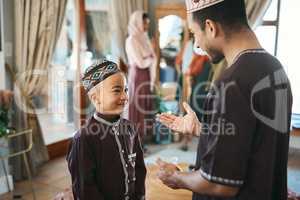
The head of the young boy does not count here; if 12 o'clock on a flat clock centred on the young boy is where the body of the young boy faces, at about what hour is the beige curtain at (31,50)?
The beige curtain is roughly at 7 o'clock from the young boy.

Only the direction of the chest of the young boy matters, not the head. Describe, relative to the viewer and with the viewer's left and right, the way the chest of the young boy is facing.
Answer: facing the viewer and to the right of the viewer

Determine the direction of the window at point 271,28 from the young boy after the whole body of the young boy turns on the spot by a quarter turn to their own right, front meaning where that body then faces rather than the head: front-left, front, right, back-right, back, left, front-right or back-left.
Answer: back

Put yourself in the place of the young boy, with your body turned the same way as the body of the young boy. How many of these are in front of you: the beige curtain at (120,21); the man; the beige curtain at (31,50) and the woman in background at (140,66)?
1

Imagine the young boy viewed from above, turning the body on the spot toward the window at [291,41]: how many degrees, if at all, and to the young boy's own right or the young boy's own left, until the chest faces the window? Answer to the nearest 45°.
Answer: approximately 90° to the young boy's own left

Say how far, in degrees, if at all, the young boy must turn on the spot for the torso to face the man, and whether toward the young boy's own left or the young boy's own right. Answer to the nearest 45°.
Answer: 0° — they already face them

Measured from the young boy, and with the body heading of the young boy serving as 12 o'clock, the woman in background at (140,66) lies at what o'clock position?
The woman in background is roughly at 8 o'clock from the young boy.

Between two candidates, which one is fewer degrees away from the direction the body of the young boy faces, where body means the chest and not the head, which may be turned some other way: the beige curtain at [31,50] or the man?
the man

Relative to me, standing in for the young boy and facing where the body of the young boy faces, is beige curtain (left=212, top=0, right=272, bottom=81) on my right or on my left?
on my left

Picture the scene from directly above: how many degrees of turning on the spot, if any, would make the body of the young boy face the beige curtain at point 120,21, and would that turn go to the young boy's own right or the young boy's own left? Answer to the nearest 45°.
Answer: approximately 135° to the young boy's own left

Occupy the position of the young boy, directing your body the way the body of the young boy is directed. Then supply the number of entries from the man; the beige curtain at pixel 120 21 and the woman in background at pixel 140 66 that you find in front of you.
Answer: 1

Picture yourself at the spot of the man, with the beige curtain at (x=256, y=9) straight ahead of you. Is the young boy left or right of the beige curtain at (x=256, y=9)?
left
